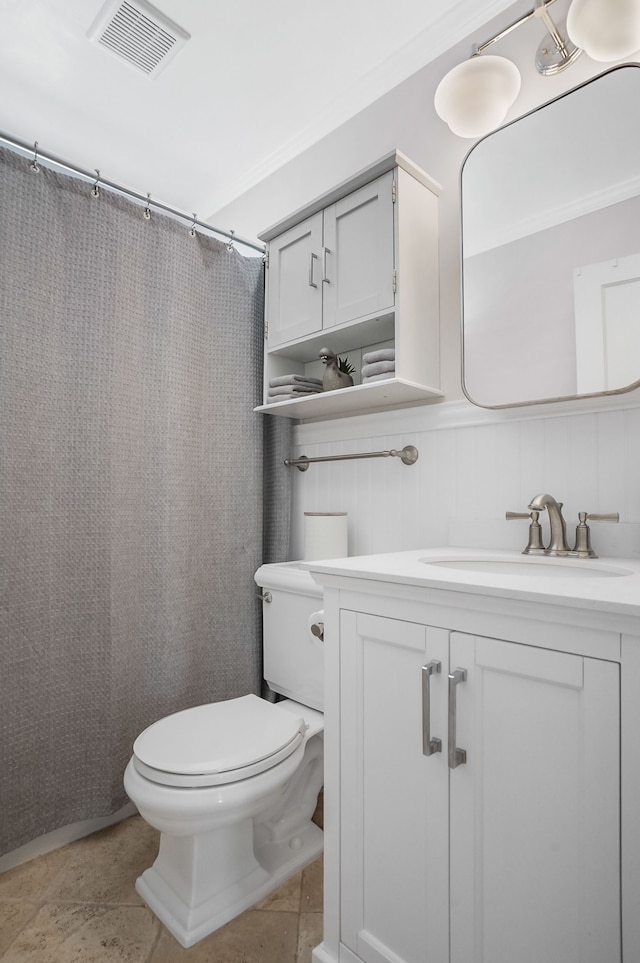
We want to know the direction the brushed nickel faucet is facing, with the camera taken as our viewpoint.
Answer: facing the viewer and to the left of the viewer

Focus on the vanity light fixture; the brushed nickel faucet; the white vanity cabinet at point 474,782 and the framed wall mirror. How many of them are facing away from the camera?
0

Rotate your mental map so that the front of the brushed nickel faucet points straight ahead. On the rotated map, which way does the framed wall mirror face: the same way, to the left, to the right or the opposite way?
the same way

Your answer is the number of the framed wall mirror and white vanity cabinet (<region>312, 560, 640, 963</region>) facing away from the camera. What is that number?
0

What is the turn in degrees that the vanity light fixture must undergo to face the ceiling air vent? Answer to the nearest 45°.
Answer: approximately 45° to its right

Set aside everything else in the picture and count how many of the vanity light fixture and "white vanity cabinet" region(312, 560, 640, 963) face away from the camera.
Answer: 0

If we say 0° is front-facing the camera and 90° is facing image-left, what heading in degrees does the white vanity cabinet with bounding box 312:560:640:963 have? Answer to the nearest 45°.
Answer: approximately 45°

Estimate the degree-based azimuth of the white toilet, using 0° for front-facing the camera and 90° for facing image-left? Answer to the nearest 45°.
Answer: approximately 45°

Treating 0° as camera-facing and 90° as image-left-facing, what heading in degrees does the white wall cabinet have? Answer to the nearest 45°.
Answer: approximately 45°

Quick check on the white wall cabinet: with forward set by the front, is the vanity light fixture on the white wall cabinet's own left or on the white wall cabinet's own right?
on the white wall cabinet's own left

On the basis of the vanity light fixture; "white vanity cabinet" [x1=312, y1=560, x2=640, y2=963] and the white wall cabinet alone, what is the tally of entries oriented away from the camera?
0
